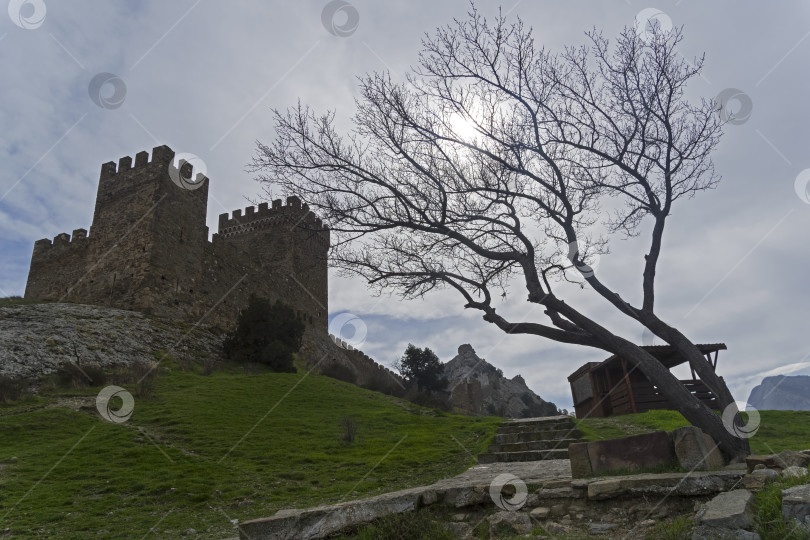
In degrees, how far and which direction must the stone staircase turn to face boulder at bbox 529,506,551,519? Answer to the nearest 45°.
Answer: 0° — it already faces it

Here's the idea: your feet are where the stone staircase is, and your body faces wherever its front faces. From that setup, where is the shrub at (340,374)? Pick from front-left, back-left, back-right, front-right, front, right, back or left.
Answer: back-right

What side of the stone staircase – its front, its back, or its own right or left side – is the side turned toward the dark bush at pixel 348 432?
right

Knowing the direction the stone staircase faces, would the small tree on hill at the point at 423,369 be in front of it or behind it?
behind

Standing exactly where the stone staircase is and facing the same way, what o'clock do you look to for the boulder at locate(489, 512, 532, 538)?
The boulder is roughly at 12 o'clock from the stone staircase.

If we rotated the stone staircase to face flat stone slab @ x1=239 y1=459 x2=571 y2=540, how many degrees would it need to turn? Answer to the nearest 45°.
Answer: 0° — it already faces it

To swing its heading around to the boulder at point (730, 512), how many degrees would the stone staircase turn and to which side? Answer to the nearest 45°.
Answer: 0° — it already faces it

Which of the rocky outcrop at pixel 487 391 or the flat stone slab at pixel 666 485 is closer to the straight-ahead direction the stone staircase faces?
the flat stone slab

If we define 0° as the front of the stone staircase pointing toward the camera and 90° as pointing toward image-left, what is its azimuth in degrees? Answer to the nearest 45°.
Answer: approximately 0°

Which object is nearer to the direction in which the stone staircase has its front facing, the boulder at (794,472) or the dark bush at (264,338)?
the boulder

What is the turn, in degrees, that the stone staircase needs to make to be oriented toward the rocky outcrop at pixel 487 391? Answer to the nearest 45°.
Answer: approximately 180°
